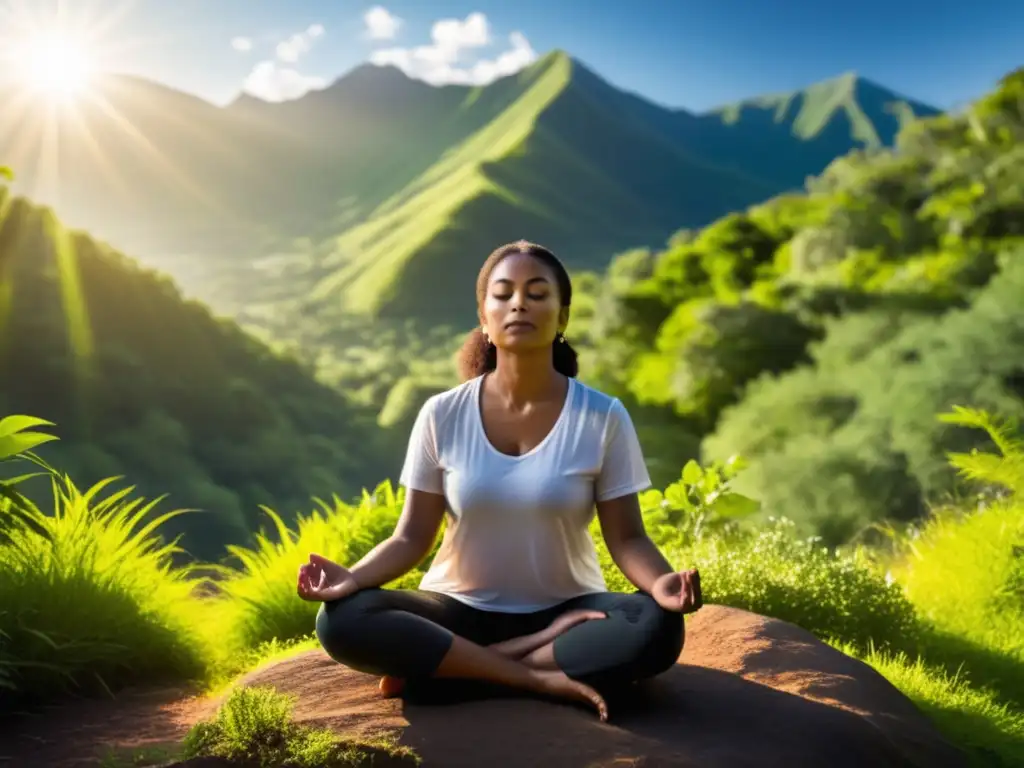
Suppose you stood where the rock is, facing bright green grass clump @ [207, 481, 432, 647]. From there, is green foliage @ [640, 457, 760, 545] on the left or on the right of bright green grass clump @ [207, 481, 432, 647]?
right

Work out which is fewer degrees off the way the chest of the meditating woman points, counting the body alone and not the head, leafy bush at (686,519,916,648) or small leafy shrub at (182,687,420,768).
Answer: the small leafy shrub

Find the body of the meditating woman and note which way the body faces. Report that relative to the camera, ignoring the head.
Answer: toward the camera

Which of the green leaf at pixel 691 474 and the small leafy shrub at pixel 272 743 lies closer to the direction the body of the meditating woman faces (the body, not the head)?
the small leafy shrub

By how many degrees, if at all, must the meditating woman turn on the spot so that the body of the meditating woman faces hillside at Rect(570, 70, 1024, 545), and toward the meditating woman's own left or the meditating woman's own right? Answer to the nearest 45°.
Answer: approximately 180°

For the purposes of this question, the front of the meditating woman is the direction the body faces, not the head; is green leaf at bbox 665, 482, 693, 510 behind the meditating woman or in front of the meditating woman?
behind

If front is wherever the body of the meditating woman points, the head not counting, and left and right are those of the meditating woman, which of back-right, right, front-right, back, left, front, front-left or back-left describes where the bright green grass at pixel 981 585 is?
back-left
